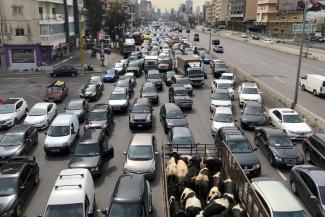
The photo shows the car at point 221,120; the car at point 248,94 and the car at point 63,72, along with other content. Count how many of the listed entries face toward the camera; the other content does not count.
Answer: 2

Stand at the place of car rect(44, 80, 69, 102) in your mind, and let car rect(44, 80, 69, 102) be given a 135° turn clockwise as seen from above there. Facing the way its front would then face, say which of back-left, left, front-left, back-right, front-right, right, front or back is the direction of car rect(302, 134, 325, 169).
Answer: back-right

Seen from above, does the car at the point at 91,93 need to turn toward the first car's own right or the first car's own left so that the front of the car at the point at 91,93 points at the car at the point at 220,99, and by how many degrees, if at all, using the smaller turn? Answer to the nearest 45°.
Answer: approximately 90° to the first car's own left

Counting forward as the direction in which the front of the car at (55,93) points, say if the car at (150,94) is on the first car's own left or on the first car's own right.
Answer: on the first car's own left

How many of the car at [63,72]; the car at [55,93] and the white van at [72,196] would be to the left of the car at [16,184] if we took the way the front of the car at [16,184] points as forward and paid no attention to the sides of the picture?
1

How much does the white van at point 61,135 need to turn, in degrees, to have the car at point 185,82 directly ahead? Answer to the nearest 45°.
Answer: approximately 180°

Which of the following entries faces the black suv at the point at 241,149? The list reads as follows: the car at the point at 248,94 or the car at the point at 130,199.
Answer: the car at the point at 248,94

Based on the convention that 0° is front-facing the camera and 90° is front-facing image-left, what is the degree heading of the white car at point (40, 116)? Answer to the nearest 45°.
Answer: approximately 45°

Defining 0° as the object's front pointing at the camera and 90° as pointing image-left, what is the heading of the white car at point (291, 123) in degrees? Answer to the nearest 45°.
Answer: approximately 315°

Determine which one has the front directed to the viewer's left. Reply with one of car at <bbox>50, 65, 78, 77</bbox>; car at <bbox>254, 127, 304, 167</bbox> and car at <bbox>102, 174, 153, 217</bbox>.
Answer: car at <bbox>50, 65, 78, 77</bbox>

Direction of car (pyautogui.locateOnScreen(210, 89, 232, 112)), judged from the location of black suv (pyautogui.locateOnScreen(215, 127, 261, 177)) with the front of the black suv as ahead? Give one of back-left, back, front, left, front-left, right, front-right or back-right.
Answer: back-left
